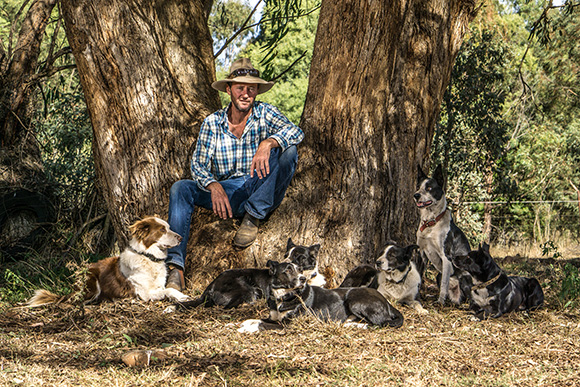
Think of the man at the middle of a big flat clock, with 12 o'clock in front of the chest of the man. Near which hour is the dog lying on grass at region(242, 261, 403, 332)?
The dog lying on grass is roughly at 11 o'clock from the man.

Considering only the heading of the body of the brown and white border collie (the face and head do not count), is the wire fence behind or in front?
in front

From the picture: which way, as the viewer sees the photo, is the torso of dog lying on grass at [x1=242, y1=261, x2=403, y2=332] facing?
to the viewer's left

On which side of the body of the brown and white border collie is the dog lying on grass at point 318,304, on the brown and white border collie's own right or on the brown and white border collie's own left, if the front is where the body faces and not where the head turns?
on the brown and white border collie's own right

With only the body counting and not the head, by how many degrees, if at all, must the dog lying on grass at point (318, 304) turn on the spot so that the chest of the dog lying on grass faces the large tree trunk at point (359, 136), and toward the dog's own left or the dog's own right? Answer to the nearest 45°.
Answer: approximately 90° to the dog's own right

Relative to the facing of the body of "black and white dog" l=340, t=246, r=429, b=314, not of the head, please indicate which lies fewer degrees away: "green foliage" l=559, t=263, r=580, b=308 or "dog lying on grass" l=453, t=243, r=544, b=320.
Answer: the dog lying on grass

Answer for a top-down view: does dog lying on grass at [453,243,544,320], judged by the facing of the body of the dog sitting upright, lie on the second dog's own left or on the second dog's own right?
on the second dog's own left

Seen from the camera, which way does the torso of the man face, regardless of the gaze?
toward the camera

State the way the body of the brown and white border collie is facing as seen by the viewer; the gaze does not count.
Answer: to the viewer's right

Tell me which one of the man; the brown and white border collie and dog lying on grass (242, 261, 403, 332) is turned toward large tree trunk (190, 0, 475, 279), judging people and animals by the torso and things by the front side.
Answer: the brown and white border collie

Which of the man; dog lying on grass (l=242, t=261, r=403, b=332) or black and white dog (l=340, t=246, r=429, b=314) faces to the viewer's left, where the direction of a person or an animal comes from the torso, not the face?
the dog lying on grass

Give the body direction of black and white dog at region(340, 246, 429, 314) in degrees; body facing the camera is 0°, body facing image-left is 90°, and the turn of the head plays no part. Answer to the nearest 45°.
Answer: approximately 315°

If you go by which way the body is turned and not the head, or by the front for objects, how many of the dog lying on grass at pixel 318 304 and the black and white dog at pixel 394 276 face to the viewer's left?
1
